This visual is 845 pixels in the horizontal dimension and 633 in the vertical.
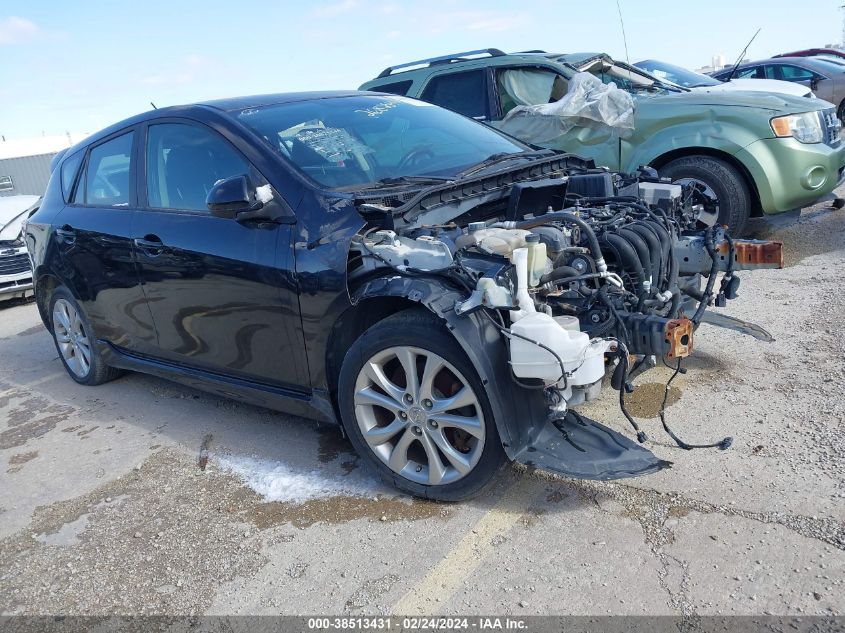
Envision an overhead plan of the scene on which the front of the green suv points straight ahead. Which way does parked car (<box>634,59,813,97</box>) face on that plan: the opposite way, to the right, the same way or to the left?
the same way

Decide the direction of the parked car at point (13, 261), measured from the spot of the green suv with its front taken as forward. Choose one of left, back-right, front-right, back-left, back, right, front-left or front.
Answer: back-right

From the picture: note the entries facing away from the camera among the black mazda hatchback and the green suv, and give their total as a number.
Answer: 0

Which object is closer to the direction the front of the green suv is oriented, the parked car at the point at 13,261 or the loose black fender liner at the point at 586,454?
the loose black fender liner

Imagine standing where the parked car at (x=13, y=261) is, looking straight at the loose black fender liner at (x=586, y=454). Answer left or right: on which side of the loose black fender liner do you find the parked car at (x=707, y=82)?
left

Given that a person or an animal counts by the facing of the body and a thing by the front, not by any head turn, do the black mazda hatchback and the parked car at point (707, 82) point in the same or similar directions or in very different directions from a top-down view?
same or similar directions

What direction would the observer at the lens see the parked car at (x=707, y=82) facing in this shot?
facing the viewer and to the right of the viewer

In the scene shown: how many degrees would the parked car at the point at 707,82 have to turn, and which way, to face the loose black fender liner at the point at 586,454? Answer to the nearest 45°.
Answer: approximately 45° to its right

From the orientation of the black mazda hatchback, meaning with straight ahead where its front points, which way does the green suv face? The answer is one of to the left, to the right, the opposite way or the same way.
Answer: the same way

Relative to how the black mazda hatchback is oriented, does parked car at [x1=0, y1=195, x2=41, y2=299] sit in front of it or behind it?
behind

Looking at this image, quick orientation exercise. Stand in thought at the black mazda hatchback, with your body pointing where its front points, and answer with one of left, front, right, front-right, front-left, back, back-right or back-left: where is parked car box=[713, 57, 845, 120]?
left

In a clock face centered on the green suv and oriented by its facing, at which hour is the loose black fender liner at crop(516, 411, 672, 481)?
The loose black fender liner is roughly at 2 o'clock from the green suv.

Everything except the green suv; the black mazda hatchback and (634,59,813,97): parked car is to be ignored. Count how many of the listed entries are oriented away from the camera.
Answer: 0

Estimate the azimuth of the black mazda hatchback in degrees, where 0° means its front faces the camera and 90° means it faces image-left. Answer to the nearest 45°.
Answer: approximately 315°

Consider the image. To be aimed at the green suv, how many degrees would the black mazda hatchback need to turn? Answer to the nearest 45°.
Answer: approximately 90° to its left
